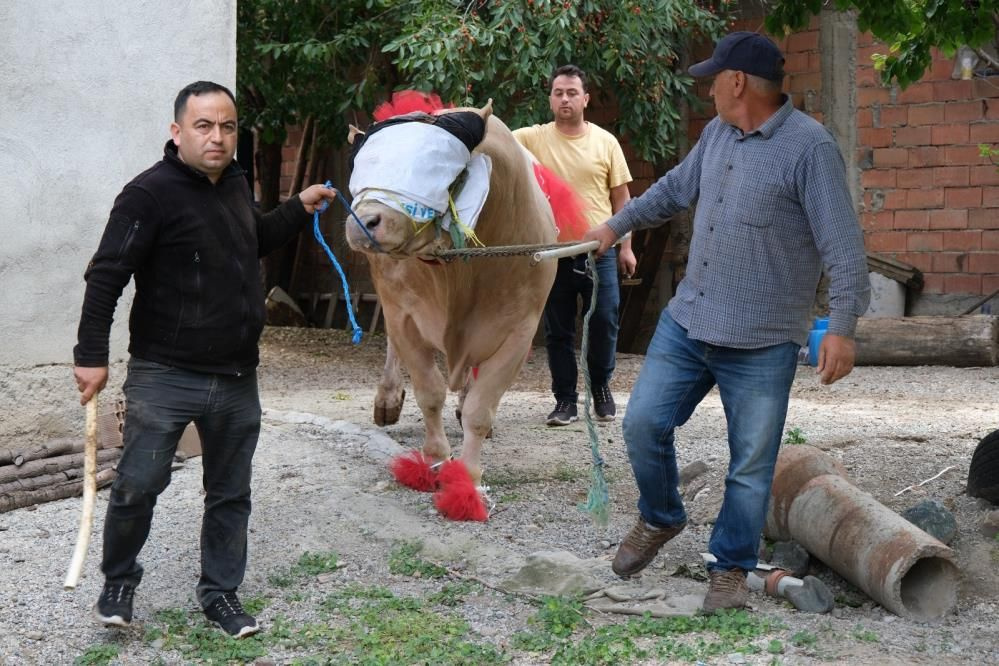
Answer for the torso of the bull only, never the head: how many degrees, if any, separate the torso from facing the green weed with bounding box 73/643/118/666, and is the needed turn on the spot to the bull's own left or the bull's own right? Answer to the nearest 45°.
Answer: approximately 45° to the bull's own right

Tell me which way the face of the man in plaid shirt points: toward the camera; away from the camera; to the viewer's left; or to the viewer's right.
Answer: to the viewer's left

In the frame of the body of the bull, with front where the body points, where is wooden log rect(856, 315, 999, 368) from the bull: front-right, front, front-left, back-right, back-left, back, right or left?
back-left

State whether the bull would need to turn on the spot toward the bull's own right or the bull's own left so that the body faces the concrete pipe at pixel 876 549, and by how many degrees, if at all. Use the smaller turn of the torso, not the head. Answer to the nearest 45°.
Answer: approximately 45° to the bull's own left

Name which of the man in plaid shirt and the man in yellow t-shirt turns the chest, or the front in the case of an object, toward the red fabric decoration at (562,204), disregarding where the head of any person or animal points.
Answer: the man in yellow t-shirt

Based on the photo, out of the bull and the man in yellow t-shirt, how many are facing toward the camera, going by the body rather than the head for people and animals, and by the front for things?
2

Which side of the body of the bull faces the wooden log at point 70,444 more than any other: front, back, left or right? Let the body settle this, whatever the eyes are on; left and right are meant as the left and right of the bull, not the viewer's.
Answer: right

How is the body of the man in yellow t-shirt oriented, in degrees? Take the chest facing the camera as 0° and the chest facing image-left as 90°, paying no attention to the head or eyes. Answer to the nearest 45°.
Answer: approximately 0°

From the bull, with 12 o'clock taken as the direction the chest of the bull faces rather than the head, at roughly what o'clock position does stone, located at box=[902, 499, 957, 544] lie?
The stone is roughly at 10 o'clock from the bull.
